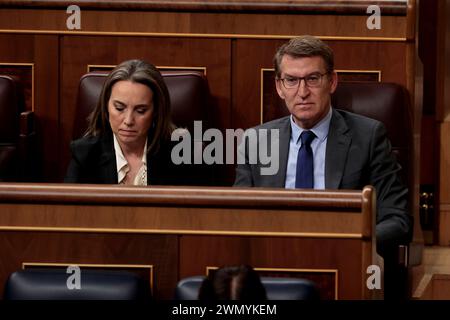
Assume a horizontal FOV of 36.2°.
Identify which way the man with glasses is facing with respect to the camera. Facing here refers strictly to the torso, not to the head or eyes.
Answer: toward the camera

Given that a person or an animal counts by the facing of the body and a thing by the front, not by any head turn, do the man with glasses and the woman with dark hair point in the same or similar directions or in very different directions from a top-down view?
same or similar directions

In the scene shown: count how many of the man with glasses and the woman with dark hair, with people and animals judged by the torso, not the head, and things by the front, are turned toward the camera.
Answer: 2

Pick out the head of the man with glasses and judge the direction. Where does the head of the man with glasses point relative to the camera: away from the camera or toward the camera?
toward the camera

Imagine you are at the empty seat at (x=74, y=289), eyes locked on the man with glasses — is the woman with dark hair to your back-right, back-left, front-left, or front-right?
front-left
